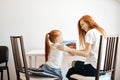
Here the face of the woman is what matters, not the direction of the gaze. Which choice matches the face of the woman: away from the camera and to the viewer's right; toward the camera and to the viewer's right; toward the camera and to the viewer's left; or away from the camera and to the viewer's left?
toward the camera and to the viewer's left

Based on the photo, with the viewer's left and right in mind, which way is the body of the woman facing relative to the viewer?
facing to the left of the viewer

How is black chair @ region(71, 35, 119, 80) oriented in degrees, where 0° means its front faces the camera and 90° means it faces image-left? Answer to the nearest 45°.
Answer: approximately 135°
